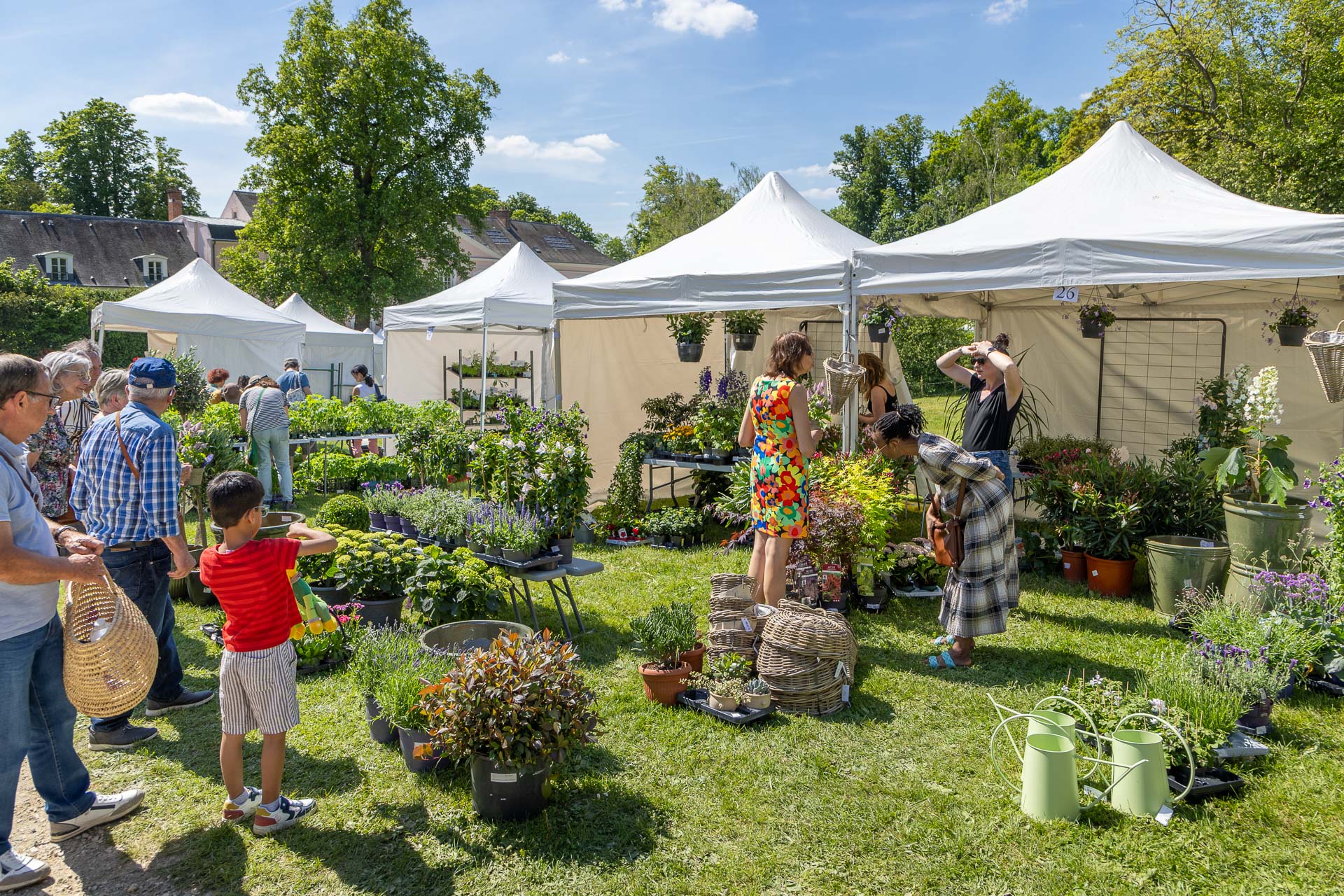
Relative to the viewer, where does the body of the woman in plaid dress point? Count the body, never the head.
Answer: to the viewer's left

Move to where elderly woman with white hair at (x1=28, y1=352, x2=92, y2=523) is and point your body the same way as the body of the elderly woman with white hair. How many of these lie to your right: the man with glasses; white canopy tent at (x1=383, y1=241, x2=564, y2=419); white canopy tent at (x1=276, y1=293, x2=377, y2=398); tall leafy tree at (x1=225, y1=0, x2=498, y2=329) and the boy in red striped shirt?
2

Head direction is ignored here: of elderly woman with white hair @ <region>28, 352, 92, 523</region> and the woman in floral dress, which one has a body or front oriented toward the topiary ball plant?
the elderly woman with white hair

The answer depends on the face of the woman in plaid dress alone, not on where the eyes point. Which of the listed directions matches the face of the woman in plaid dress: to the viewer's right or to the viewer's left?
to the viewer's left

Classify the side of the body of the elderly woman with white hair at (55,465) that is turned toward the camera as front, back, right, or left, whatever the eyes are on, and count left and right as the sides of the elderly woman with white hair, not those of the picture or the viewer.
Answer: right

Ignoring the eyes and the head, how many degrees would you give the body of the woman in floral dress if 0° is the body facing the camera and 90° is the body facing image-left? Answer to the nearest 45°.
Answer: approximately 225°

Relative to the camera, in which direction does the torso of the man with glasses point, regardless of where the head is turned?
to the viewer's right

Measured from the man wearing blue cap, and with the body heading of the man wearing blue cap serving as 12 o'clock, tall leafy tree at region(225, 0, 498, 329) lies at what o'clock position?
The tall leafy tree is roughly at 11 o'clock from the man wearing blue cap.

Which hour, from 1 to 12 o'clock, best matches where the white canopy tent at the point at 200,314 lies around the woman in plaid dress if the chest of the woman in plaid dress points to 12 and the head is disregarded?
The white canopy tent is roughly at 1 o'clock from the woman in plaid dress.

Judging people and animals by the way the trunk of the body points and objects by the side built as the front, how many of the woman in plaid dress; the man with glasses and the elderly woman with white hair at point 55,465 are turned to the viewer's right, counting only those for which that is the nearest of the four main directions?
2
